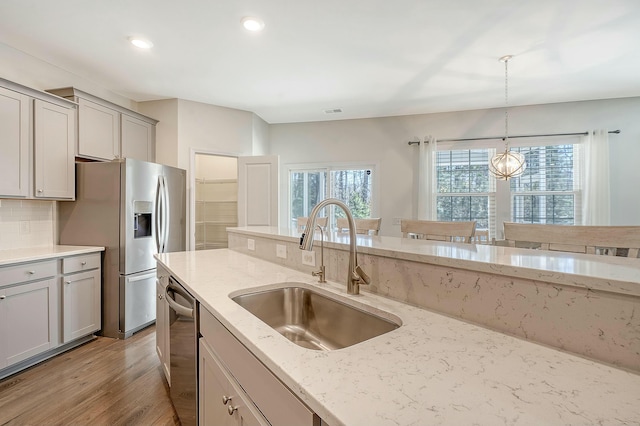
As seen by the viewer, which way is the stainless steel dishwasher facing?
to the viewer's left

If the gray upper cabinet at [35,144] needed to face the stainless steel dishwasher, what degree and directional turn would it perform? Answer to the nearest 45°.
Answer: approximately 45° to its right

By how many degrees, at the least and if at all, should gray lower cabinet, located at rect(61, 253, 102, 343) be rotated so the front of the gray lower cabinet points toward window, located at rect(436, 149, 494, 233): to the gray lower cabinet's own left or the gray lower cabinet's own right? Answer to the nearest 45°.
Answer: approximately 45° to the gray lower cabinet's own left

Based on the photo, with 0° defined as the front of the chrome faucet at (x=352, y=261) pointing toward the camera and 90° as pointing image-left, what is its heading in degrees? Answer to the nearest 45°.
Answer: approximately 45°

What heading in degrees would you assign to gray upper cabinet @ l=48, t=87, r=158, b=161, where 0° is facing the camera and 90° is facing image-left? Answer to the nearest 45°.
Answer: approximately 315°

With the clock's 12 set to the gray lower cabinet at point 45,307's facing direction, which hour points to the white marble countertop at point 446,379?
The white marble countertop is roughly at 1 o'clock from the gray lower cabinet.

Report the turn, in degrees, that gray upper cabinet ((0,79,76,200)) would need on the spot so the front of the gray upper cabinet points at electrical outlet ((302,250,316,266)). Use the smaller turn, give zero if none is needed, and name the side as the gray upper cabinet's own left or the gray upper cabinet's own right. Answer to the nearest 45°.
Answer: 0° — it already faces it

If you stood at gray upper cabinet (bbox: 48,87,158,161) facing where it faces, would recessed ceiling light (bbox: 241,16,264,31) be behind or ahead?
ahead

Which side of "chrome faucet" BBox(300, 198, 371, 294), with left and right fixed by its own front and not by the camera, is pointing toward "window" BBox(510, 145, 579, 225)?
back
